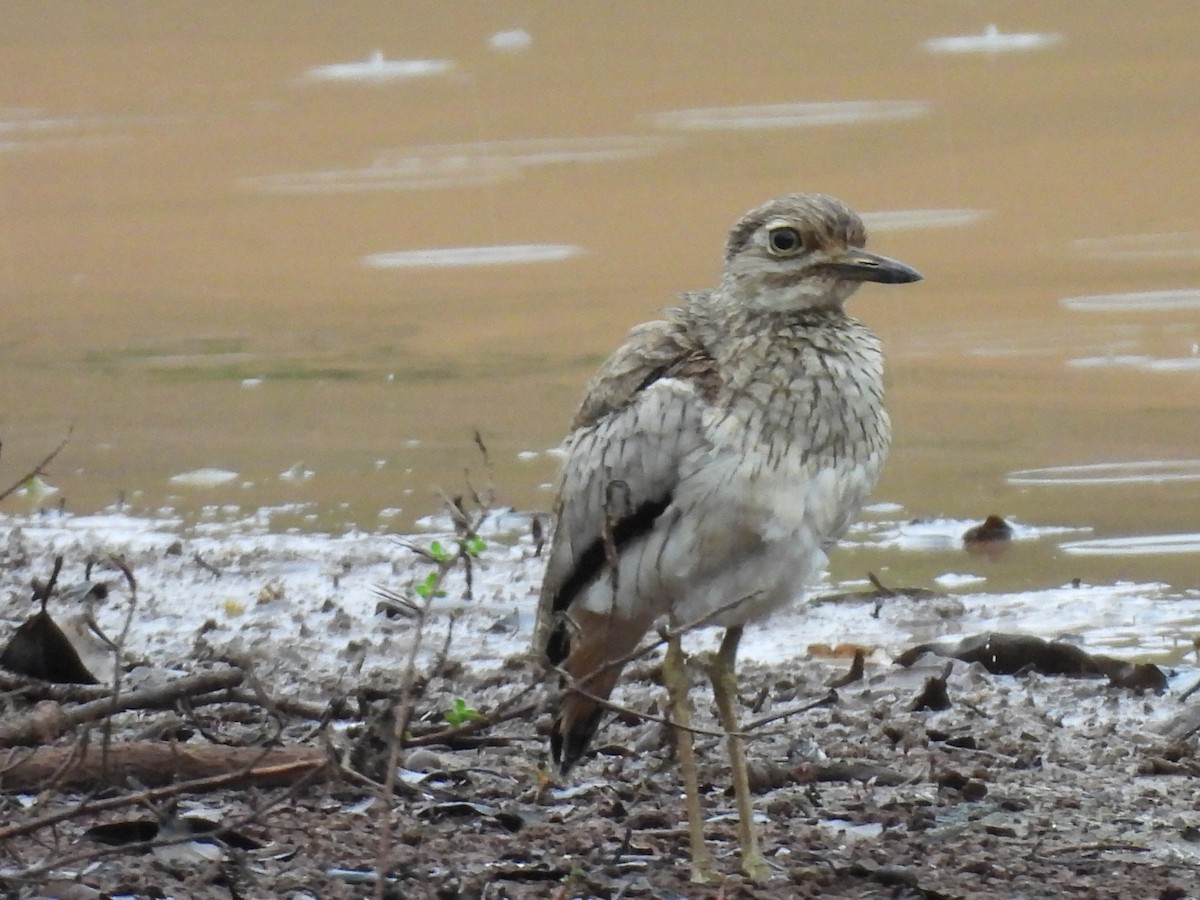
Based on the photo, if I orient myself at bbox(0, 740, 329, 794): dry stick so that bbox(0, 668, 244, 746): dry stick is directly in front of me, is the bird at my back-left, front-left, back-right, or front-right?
back-right

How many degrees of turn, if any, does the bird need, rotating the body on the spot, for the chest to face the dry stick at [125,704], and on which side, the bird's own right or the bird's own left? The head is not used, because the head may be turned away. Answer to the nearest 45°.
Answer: approximately 135° to the bird's own right

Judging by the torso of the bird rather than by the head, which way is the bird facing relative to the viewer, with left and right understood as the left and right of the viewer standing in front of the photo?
facing the viewer and to the right of the viewer
